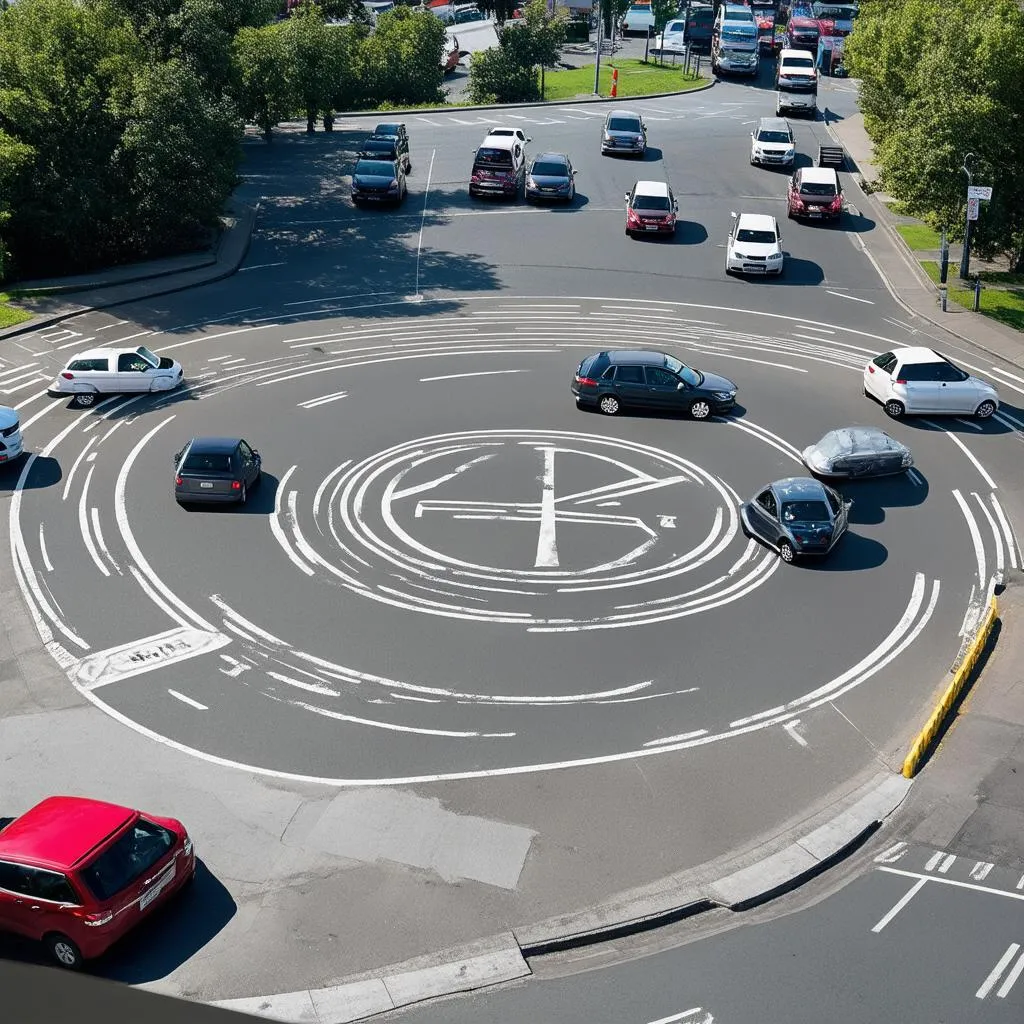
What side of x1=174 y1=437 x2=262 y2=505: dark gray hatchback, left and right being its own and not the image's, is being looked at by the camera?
back

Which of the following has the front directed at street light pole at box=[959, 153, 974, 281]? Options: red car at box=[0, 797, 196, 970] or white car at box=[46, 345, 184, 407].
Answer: the white car

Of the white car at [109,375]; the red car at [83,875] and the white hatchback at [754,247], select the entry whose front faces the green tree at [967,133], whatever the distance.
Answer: the white car

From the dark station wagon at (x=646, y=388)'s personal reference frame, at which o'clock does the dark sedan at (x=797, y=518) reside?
the dark sedan at (x=797, y=518) is roughly at 2 o'clock from the dark station wagon at (x=646, y=388).

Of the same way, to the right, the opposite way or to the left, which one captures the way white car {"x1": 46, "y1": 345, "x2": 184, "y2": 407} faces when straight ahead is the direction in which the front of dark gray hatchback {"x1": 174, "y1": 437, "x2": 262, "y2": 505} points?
to the right

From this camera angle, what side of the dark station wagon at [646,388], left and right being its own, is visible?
right

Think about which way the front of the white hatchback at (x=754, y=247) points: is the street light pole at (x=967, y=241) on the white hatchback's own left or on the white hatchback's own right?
on the white hatchback's own left

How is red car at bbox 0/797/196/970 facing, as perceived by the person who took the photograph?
facing away from the viewer and to the left of the viewer

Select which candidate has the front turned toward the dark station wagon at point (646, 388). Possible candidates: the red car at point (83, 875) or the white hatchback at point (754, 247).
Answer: the white hatchback

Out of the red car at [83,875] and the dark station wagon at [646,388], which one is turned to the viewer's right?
the dark station wagon

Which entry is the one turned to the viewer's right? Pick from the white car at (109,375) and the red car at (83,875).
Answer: the white car

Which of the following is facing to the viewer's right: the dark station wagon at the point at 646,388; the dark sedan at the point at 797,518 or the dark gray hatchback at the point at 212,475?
the dark station wagon at the point at 646,388

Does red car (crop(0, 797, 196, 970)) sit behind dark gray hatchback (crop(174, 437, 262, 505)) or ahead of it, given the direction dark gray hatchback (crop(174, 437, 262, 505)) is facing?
behind

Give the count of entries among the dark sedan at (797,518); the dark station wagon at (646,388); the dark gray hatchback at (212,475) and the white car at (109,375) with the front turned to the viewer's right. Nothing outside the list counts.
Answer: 2

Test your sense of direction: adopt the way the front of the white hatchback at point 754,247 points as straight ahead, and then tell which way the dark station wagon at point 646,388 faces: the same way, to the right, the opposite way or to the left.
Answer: to the left

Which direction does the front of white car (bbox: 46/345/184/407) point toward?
to the viewer's right

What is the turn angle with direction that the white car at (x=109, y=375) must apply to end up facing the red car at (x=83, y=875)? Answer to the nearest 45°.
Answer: approximately 90° to its right
